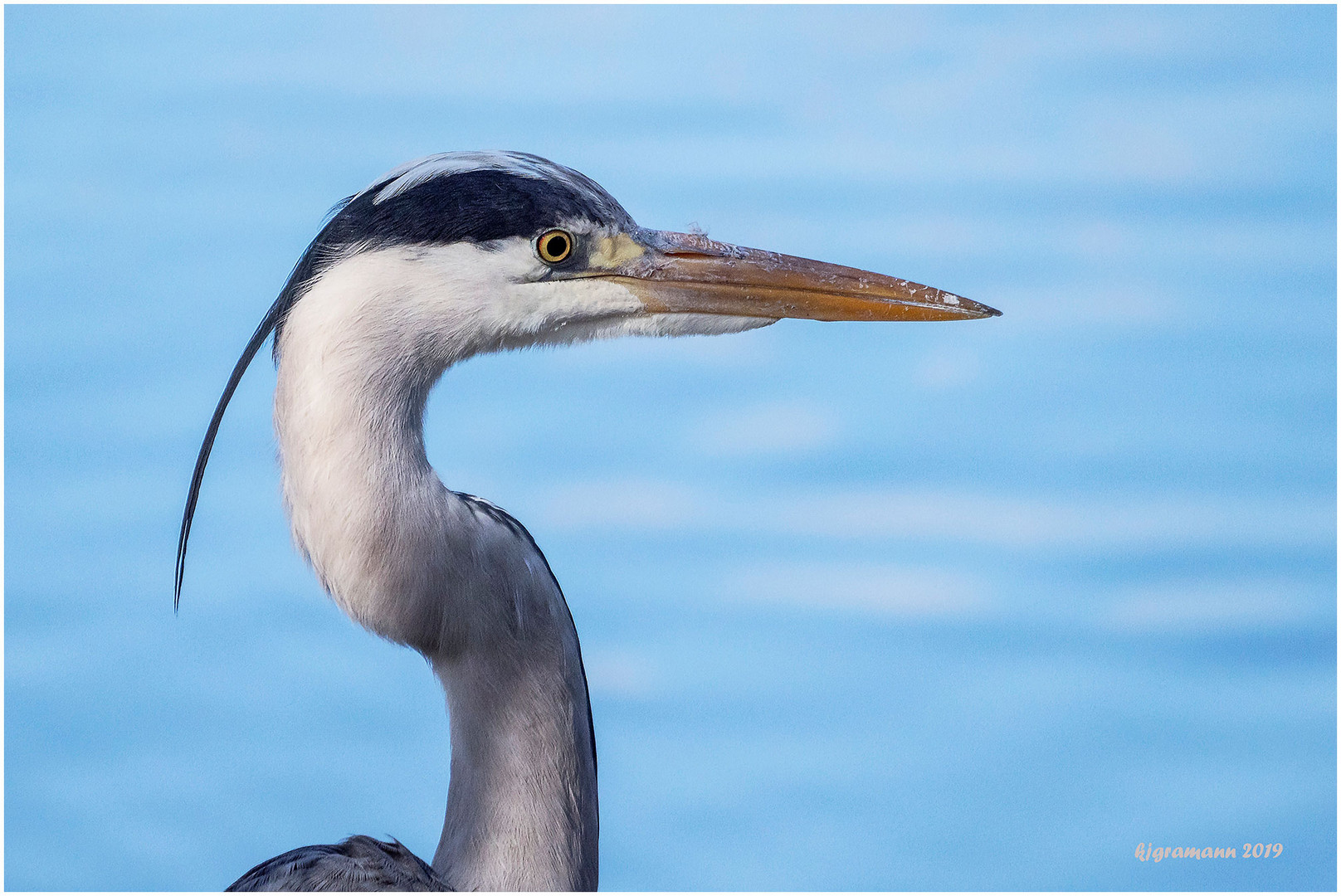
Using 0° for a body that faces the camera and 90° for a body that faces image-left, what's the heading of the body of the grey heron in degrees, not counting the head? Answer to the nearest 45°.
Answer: approximately 270°
